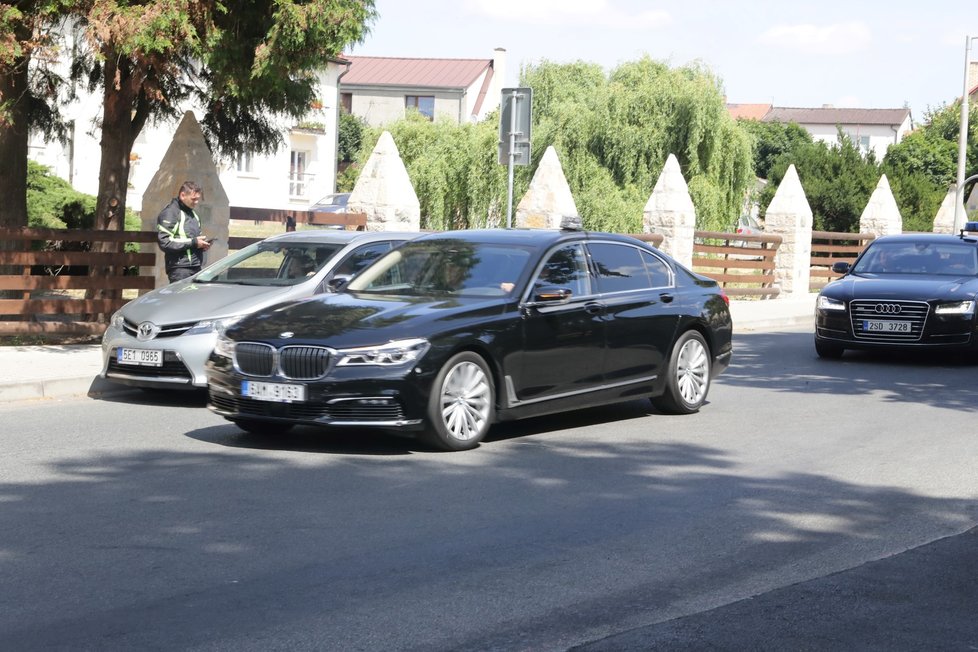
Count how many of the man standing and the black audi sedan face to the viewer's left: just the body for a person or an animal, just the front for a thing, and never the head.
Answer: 0

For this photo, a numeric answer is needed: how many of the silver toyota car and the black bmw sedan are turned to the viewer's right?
0

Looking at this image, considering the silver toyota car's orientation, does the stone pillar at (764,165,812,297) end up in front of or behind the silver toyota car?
behind

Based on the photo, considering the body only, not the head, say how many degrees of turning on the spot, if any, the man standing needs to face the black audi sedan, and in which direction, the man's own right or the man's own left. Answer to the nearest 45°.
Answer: approximately 45° to the man's own left

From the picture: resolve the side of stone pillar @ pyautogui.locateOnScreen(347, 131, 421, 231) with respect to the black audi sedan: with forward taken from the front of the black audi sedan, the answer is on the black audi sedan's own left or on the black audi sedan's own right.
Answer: on the black audi sedan's own right

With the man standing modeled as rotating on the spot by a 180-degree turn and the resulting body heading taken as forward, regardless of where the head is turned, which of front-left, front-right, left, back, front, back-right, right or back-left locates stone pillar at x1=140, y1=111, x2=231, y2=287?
front-right

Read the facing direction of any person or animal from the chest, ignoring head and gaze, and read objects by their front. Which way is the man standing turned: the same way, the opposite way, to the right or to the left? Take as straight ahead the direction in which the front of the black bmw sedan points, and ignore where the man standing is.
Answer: to the left

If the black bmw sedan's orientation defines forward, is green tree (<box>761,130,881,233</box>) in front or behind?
behind

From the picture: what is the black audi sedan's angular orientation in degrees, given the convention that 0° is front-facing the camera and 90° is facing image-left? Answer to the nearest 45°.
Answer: approximately 0°

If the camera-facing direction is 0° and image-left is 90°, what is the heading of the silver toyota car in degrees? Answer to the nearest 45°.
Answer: approximately 45°

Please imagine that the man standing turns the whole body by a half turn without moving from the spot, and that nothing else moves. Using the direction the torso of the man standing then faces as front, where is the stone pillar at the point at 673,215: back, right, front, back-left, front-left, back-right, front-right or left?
right

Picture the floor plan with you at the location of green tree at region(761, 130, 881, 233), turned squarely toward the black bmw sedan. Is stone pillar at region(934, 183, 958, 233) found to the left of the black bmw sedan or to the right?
left
